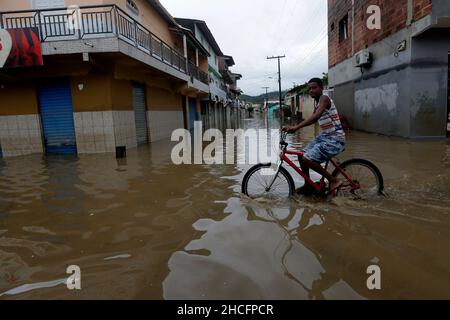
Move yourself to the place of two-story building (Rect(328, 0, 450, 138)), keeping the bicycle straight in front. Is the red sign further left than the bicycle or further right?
right

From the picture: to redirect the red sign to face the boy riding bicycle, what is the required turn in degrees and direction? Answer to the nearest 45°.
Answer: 0° — it already faces them

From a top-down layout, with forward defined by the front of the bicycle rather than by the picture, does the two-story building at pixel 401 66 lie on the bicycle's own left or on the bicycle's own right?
on the bicycle's own right

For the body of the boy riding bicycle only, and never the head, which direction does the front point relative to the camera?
to the viewer's left

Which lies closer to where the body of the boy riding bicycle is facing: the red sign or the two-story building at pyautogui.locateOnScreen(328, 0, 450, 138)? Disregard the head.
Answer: the red sign

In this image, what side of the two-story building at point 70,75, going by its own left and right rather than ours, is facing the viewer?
front

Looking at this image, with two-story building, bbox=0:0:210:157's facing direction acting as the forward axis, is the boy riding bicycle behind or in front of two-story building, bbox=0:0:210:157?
in front

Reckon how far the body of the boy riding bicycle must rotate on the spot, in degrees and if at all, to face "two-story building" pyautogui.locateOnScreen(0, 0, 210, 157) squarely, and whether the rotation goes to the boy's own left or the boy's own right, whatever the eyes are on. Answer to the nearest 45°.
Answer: approximately 45° to the boy's own right

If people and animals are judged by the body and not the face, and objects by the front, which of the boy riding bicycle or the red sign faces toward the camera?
the red sign

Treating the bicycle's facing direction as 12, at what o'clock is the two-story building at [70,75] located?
The two-story building is roughly at 1 o'clock from the bicycle.

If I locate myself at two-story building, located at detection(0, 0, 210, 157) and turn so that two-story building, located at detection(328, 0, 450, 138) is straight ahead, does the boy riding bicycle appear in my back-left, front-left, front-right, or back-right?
front-right

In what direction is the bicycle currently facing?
to the viewer's left

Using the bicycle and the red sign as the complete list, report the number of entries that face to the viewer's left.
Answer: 1

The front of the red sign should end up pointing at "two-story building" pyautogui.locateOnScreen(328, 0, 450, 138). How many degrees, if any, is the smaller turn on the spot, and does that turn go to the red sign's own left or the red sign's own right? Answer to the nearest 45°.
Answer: approximately 45° to the red sign's own left
